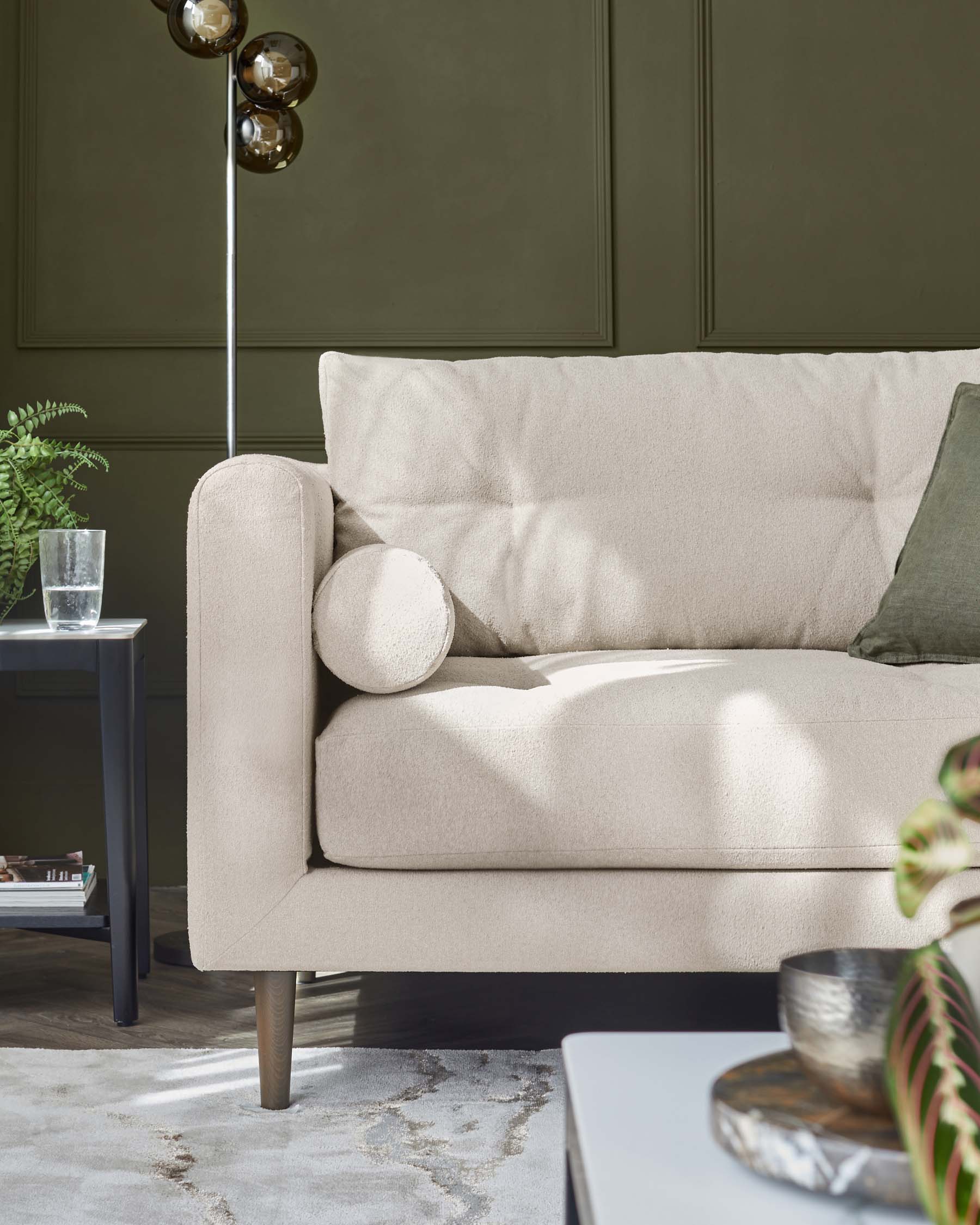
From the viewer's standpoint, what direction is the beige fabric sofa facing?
toward the camera

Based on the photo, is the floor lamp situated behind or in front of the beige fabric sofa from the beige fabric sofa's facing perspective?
behind

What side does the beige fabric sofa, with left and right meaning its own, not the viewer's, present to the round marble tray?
front
